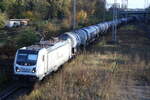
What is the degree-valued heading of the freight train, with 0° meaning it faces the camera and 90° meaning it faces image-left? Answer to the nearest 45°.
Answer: approximately 45°
